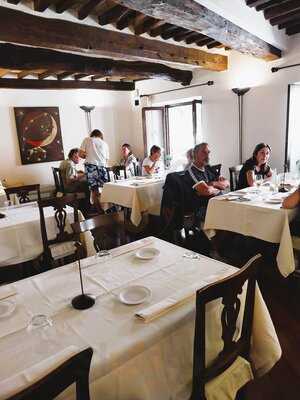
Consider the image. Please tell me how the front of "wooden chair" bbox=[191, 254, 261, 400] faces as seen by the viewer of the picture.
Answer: facing away from the viewer and to the left of the viewer

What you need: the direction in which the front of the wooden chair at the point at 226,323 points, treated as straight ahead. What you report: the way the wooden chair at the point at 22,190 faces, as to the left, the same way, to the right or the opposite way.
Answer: the opposite way

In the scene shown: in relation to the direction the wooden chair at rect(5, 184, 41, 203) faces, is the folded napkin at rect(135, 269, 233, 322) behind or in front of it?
in front

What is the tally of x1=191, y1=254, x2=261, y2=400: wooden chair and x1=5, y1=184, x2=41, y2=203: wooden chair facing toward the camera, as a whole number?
1

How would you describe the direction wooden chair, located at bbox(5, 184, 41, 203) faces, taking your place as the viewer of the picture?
facing the viewer

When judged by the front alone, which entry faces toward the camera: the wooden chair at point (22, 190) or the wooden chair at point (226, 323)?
the wooden chair at point (22, 190)

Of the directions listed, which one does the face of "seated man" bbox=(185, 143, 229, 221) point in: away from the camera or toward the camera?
toward the camera

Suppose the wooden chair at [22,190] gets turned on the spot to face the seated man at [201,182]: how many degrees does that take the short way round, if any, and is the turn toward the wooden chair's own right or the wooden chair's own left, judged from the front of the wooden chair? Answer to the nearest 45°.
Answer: approximately 90° to the wooden chair's own left

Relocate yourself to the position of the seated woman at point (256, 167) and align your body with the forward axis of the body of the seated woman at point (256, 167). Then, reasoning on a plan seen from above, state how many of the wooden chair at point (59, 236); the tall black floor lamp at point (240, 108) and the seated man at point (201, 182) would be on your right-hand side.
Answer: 2

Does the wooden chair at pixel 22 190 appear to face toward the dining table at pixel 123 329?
yes

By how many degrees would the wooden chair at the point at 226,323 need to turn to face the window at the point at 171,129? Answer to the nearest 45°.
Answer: approximately 45° to its right

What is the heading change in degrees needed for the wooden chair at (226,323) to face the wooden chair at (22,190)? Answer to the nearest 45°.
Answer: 0° — it already faces it

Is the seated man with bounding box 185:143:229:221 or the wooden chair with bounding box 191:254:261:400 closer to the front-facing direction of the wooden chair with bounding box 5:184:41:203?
the wooden chair

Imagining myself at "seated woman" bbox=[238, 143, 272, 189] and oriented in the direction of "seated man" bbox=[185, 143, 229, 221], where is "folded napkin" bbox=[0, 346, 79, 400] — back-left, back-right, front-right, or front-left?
front-left
